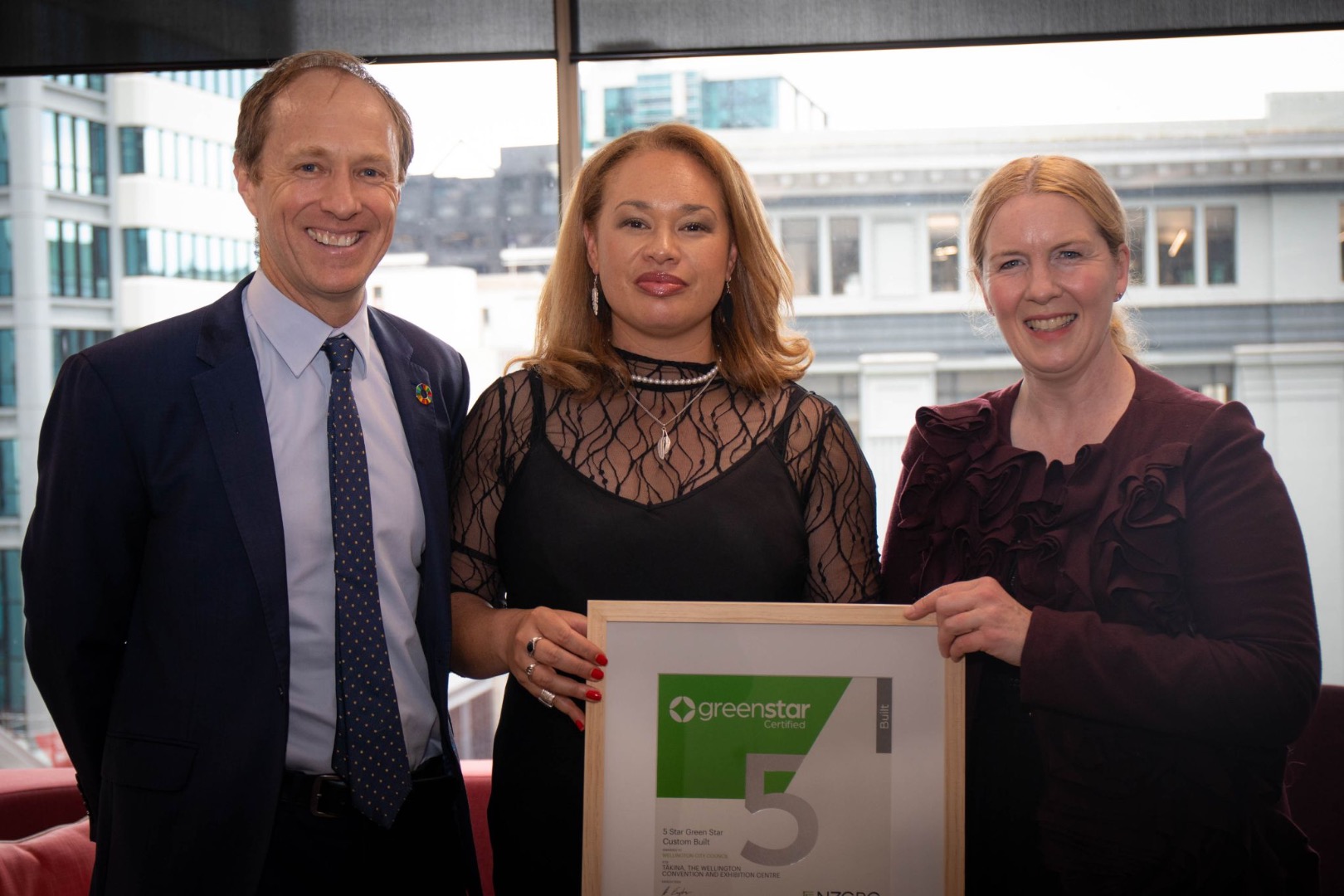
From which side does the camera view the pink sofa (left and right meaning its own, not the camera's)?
front

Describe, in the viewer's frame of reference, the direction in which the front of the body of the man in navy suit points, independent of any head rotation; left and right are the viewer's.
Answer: facing the viewer and to the right of the viewer

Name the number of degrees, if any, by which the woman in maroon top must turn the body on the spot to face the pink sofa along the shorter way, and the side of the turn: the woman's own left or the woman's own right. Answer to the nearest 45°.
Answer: approximately 45° to the woman's own right

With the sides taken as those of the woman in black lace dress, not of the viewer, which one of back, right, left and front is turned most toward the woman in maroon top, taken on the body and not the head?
left

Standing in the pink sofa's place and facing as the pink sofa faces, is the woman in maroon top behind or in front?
in front

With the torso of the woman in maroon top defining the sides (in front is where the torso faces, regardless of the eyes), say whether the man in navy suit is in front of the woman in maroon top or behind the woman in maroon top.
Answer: in front

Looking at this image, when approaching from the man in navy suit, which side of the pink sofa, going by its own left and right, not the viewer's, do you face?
front

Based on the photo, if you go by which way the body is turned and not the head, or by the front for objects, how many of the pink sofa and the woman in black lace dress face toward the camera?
2

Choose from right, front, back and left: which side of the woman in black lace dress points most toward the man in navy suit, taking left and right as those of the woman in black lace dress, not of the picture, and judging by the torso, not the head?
right
